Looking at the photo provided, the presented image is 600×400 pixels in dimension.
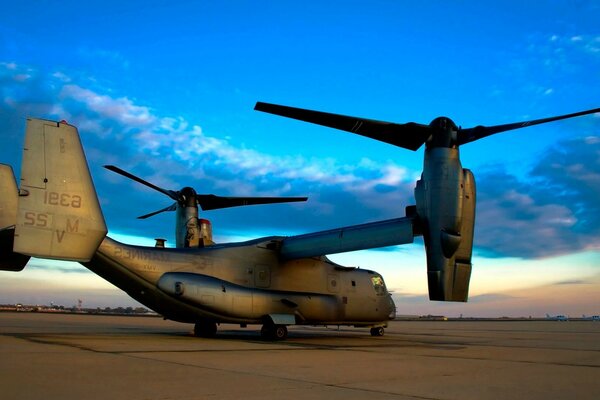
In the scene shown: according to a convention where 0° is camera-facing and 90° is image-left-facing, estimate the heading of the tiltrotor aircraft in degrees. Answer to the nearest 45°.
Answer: approximately 225°
